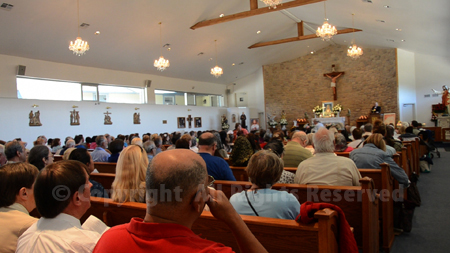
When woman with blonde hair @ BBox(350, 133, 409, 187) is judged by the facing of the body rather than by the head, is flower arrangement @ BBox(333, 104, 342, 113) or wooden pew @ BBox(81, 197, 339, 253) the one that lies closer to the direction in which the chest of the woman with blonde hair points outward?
the flower arrangement

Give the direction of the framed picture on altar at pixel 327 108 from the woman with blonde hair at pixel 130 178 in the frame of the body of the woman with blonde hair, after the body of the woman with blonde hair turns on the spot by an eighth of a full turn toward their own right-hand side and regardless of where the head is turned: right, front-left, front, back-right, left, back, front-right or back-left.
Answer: front-left

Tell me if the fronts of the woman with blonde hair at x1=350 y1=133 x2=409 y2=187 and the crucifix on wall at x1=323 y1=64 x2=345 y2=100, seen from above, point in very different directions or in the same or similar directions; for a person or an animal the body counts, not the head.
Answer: very different directions

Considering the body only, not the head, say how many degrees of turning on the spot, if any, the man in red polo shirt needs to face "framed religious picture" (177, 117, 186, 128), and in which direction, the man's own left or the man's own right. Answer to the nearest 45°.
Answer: approximately 45° to the man's own left

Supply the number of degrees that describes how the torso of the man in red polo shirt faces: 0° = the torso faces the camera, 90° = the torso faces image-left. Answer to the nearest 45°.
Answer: approximately 225°

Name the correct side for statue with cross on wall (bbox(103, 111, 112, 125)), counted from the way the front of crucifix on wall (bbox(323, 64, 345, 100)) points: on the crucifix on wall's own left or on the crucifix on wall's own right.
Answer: on the crucifix on wall's own right

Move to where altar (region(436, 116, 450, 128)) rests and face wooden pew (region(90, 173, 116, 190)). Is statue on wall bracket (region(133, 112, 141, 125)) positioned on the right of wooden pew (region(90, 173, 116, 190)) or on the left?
right

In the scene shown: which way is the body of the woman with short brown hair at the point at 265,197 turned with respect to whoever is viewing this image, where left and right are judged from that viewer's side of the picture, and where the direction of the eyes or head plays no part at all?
facing away from the viewer

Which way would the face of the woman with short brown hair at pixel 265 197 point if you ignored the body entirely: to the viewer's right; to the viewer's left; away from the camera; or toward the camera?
away from the camera

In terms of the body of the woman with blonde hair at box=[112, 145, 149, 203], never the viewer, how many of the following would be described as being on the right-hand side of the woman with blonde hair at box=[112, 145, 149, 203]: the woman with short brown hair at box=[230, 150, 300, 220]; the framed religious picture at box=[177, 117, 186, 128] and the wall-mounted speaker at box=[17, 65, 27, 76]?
1

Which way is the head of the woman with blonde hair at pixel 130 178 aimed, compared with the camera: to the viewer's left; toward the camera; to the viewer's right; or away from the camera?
away from the camera

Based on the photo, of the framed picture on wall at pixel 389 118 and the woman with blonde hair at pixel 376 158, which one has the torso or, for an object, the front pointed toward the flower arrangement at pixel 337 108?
the woman with blonde hair

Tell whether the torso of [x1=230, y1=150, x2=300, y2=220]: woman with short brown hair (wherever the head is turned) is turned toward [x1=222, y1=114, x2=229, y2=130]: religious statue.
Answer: yes

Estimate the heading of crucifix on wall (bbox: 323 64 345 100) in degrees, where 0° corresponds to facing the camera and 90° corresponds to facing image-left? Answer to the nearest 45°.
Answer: approximately 0°

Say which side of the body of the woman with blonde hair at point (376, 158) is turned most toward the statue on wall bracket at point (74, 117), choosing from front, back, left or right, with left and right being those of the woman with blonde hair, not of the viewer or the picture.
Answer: left

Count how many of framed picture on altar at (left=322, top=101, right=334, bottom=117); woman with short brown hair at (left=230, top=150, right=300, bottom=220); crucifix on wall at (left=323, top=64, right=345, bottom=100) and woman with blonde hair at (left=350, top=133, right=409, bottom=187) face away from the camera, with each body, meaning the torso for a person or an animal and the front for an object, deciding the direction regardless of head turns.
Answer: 2

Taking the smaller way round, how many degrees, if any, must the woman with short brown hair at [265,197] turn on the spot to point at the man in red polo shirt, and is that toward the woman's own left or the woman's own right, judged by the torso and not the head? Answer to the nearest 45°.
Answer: approximately 180°

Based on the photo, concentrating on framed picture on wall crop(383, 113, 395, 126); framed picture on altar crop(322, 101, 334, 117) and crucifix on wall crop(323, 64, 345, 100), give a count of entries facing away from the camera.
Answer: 0

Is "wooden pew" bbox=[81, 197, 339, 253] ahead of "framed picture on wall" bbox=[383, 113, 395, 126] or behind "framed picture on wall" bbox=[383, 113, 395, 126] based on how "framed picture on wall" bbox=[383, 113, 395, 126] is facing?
ahead

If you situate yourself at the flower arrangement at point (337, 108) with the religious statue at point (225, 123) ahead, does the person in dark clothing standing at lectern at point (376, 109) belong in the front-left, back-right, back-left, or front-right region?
back-left
